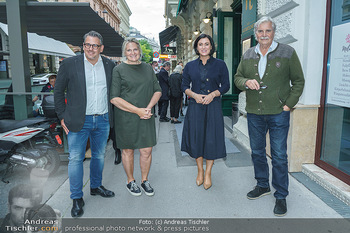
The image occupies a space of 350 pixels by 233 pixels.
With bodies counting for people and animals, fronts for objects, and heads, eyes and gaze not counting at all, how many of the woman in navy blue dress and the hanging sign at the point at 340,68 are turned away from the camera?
0

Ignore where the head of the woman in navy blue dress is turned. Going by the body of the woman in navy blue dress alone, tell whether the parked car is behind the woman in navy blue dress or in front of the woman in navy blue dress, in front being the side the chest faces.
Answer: behind

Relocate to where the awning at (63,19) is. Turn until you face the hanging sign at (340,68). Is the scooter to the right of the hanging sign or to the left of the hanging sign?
right

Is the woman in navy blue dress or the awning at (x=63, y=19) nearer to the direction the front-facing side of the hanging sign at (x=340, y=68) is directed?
the woman in navy blue dress

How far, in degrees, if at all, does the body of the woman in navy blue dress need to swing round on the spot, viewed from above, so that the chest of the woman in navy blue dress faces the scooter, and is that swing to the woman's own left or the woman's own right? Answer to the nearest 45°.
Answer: approximately 90° to the woman's own right

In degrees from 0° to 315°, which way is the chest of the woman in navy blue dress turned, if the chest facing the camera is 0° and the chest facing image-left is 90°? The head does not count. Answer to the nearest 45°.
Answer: approximately 0°

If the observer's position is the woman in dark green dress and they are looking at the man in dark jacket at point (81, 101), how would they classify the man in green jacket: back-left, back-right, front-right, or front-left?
back-left

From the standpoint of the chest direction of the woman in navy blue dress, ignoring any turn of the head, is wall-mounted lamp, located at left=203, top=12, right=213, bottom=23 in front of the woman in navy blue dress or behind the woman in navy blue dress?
behind

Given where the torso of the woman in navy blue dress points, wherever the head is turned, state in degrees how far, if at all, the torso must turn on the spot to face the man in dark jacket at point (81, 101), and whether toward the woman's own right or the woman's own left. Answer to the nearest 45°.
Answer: approximately 45° to the woman's own right

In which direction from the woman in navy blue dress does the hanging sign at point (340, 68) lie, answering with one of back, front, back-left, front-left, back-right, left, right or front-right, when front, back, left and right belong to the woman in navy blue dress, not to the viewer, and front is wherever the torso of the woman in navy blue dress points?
left
